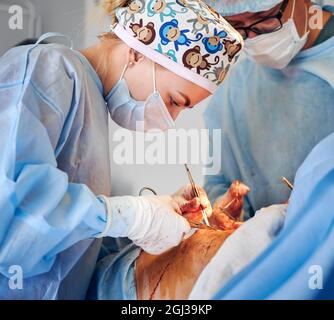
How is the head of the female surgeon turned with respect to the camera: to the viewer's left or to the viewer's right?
to the viewer's right

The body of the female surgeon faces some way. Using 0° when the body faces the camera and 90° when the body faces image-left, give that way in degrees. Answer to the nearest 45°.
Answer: approximately 270°
